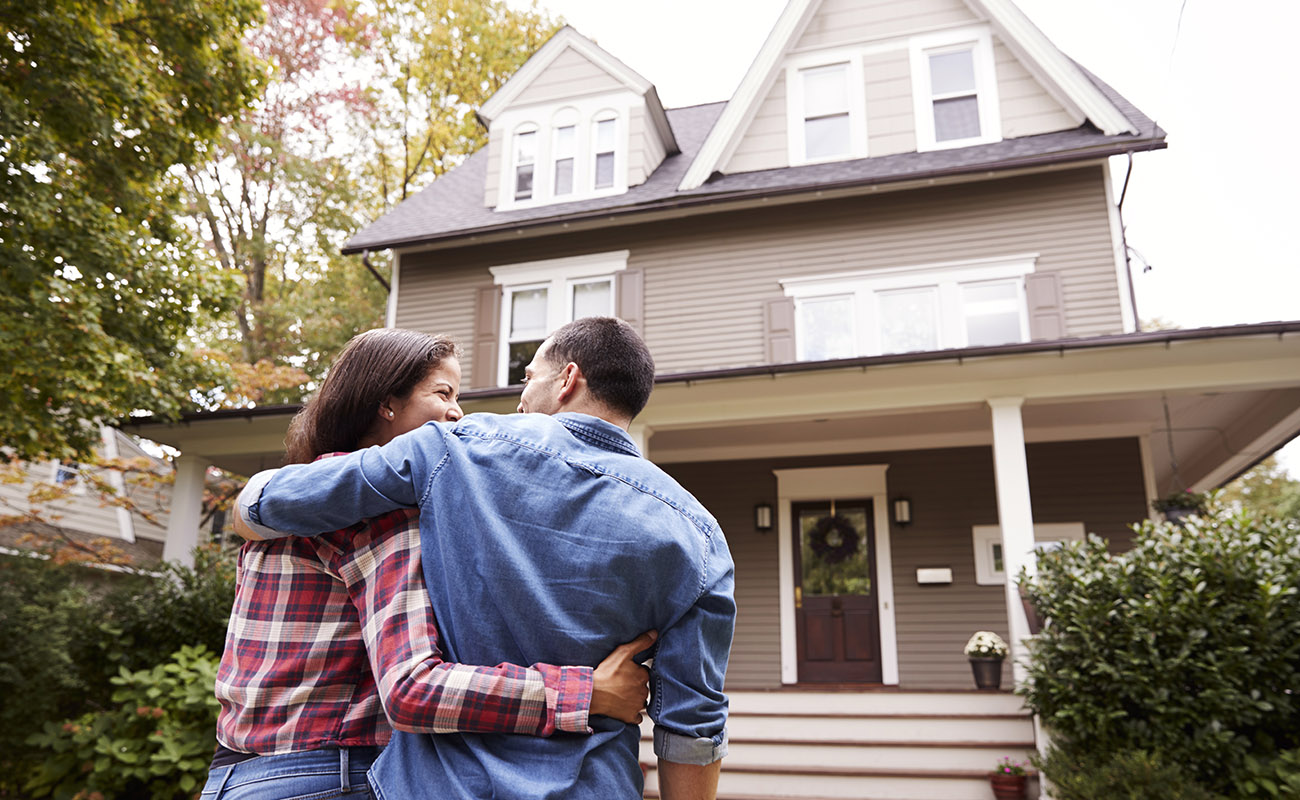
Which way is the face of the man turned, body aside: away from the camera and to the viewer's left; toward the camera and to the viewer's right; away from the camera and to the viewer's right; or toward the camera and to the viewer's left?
away from the camera and to the viewer's left

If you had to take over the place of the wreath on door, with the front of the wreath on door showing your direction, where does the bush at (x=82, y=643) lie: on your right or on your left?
on your right

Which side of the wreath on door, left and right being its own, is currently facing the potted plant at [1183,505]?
left

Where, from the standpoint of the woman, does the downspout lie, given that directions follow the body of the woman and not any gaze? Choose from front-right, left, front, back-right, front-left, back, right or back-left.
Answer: front

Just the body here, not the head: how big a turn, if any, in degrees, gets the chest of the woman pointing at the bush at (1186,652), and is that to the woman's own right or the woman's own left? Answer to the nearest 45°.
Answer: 0° — they already face it

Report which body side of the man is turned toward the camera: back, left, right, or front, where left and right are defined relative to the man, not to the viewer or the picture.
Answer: back

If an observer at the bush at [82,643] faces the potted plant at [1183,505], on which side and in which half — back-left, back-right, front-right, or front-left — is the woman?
front-right

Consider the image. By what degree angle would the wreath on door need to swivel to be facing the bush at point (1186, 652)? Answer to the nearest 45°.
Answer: approximately 45° to its left

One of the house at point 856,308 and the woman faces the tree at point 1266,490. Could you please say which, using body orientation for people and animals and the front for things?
the woman

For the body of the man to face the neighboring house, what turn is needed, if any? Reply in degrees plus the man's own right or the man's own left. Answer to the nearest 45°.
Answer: approximately 45° to the man's own left

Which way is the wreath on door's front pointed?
toward the camera

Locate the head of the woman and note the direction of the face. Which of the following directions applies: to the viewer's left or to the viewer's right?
to the viewer's right

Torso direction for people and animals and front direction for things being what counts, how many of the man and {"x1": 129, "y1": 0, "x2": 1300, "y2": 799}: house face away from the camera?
1

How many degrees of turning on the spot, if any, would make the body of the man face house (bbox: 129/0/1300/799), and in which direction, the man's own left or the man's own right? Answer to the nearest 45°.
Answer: approximately 45° to the man's own right

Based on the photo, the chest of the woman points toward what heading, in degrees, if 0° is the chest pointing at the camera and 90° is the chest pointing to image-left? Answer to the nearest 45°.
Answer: approximately 225°

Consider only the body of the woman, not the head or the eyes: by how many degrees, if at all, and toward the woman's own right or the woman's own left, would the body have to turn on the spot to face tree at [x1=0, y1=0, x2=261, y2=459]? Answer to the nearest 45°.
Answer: approximately 90° to the woman's own left

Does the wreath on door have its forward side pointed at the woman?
yes

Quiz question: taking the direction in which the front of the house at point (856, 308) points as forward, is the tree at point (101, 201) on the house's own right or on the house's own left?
on the house's own right

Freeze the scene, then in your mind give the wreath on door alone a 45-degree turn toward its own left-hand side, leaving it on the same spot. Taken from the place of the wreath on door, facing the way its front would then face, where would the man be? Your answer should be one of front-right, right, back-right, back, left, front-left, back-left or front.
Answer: front-right
